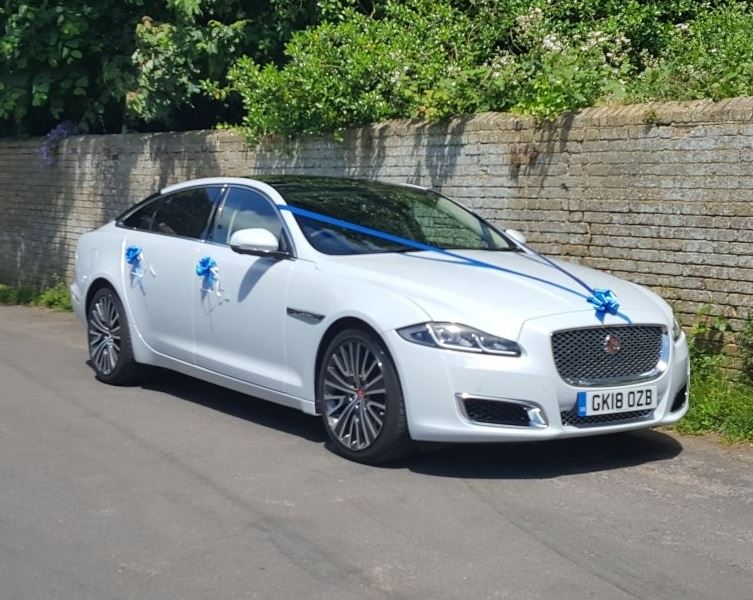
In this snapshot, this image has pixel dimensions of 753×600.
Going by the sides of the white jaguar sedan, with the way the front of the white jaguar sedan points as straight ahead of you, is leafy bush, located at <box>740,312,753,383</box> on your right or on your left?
on your left

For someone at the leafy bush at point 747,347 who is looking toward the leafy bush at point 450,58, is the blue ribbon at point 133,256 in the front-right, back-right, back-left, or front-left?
front-left

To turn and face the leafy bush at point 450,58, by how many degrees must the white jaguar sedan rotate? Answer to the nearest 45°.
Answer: approximately 135° to its left

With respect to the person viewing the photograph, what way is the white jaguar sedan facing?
facing the viewer and to the right of the viewer

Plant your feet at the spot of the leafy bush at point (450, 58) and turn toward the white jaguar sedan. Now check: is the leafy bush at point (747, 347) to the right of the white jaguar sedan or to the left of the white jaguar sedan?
left

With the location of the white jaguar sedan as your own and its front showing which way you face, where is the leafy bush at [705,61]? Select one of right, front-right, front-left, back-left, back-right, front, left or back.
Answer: left
